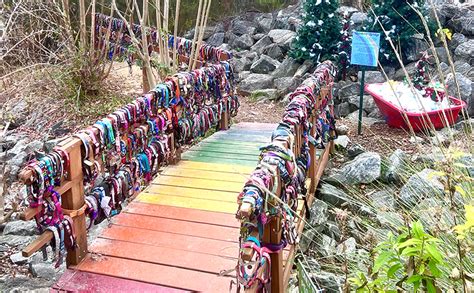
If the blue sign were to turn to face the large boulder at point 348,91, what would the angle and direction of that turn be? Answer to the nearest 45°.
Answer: approximately 180°

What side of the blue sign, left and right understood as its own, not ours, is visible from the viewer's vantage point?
front

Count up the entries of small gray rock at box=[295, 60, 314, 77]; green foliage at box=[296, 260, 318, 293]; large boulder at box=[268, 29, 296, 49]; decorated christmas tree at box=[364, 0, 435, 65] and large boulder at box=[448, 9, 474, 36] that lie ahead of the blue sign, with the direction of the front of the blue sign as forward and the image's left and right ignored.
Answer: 1

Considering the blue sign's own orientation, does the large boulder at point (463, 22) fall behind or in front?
behind

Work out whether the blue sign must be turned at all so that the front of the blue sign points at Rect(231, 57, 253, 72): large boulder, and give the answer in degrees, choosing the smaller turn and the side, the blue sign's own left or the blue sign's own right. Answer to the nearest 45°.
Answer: approximately 135° to the blue sign's own right

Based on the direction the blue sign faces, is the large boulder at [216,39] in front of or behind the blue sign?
behind

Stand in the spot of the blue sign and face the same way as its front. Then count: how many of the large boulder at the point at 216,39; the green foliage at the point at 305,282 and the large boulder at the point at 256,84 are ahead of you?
1

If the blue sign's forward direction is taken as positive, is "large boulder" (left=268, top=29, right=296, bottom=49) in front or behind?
behind

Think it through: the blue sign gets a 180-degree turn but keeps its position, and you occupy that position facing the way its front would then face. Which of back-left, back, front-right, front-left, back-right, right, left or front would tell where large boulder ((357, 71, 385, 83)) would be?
front

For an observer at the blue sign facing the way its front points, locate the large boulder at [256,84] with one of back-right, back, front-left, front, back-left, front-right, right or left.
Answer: back-right

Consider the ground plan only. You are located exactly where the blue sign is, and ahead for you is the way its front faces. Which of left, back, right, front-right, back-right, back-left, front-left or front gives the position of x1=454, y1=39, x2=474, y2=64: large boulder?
back-left

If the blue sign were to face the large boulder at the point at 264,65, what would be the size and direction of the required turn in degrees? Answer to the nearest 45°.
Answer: approximately 135° to its right

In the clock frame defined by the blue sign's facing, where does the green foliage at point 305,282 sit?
The green foliage is roughly at 12 o'clock from the blue sign.

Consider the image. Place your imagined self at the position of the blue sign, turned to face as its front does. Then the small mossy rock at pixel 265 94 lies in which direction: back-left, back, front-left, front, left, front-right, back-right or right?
back-right

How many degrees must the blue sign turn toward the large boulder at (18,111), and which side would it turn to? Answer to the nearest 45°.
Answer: approximately 90° to its right
